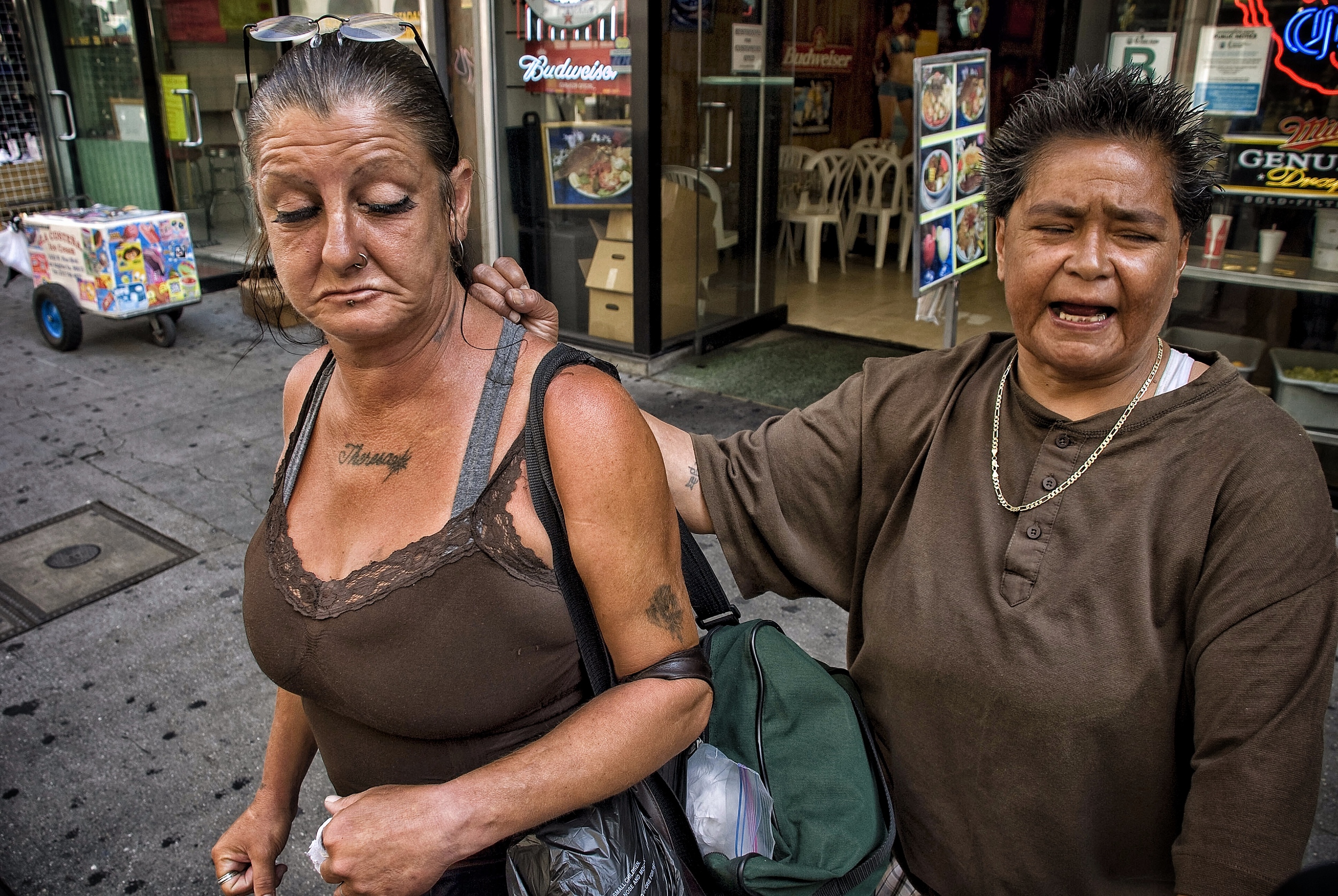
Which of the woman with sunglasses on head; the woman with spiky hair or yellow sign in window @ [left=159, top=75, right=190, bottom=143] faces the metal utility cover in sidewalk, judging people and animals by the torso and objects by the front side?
the yellow sign in window

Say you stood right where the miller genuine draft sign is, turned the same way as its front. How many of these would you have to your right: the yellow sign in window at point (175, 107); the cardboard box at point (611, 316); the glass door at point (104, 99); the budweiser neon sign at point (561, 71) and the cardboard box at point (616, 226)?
5

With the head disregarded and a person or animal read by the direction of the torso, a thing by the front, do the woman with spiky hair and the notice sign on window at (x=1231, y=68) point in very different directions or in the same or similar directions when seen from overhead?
same or similar directions

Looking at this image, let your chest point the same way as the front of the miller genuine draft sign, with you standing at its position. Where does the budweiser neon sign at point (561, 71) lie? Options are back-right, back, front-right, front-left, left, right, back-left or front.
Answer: right

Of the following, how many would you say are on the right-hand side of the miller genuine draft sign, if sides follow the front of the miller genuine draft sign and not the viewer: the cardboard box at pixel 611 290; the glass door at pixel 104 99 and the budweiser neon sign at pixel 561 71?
3

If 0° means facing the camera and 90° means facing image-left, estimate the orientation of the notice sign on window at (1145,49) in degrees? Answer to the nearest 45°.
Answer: approximately 0°

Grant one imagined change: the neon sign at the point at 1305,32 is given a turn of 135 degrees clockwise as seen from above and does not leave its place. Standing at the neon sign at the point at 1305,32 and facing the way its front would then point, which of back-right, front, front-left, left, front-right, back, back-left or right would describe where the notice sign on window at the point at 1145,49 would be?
front-left

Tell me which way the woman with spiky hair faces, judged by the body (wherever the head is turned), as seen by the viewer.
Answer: toward the camera

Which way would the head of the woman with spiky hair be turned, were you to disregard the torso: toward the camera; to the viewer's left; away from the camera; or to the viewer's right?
toward the camera

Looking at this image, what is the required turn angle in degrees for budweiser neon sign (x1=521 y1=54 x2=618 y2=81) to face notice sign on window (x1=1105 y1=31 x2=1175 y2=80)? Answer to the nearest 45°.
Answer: approximately 45° to its left

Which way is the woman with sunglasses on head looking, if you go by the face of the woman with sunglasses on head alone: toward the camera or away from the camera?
toward the camera

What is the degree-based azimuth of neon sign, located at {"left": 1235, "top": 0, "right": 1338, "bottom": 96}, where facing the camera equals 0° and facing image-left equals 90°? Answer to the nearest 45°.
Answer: approximately 0°

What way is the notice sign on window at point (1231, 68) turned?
toward the camera
